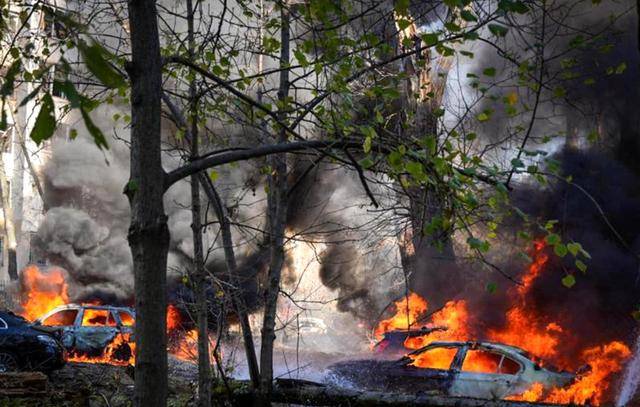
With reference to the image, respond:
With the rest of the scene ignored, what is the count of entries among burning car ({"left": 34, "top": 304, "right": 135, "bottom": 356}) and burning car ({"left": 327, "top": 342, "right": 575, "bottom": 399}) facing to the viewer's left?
2

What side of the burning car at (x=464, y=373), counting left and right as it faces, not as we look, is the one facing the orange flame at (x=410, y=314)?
right

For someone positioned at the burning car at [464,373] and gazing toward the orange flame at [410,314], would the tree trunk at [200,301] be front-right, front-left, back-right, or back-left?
back-left

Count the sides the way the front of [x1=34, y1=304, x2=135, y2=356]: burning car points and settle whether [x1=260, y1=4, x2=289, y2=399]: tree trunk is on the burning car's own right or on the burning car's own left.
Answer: on the burning car's own left

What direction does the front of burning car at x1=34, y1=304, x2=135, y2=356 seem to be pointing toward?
to the viewer's left

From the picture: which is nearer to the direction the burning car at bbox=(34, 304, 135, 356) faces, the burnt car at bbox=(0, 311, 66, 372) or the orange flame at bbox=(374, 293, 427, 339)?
the burnt car

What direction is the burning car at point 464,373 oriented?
to the viewer's left
